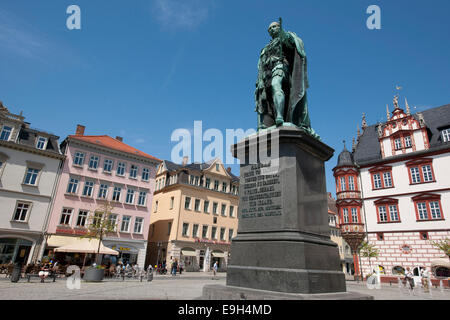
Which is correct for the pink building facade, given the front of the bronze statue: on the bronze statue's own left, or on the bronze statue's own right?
on the bronze statue's own right

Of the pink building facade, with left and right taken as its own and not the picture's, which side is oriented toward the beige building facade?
left

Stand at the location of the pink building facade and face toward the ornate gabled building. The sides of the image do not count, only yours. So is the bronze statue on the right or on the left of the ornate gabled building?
right

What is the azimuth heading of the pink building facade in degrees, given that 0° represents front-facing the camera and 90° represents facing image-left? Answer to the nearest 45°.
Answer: approximately 315°

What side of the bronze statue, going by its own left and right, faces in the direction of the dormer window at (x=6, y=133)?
right

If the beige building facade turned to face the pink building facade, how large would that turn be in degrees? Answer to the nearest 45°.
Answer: approximately 90° to its right

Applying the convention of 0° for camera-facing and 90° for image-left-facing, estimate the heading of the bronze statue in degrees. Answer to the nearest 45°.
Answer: approximately 45°

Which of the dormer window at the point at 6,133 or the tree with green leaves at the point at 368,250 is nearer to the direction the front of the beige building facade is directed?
the tree with green leaves

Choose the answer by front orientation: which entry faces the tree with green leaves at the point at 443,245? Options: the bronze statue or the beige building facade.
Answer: the beige building facade

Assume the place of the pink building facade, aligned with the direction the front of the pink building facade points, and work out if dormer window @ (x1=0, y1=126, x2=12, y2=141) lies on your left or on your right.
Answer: on your right
